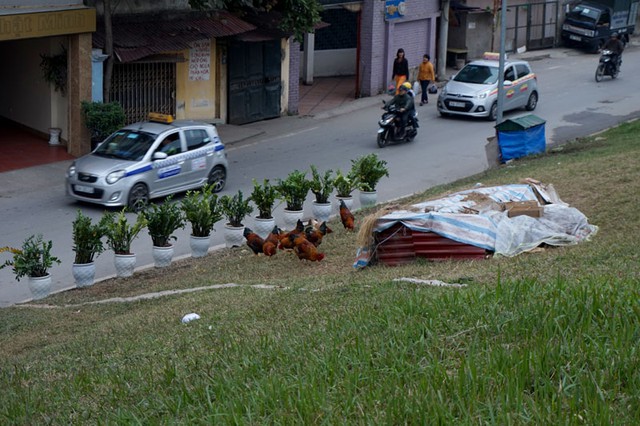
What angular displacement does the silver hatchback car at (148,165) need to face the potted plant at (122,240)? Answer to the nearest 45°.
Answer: approximately 45° to its left

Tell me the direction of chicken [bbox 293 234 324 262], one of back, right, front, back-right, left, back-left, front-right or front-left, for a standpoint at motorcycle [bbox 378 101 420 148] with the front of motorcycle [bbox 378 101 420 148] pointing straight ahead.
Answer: front-left

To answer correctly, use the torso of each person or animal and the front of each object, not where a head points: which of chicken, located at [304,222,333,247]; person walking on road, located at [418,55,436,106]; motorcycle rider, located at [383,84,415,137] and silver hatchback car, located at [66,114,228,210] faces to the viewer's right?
the chicken

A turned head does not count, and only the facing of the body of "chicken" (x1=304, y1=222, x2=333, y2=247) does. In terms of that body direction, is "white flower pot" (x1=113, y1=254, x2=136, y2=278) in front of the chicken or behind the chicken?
behind

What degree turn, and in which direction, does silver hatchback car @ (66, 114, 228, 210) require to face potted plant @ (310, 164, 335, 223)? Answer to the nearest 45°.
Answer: approximately 90° to its left

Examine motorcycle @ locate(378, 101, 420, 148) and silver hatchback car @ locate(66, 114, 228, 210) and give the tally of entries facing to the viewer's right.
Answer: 0
